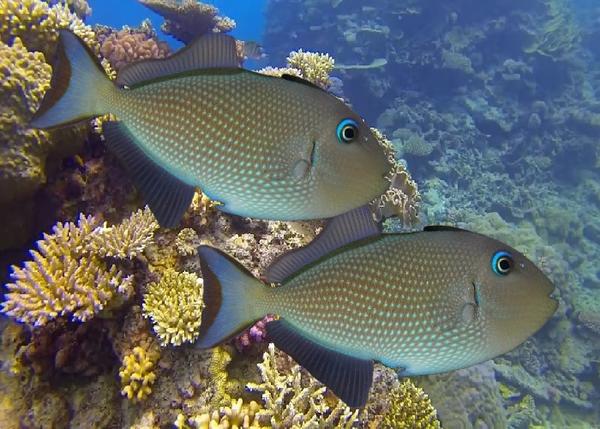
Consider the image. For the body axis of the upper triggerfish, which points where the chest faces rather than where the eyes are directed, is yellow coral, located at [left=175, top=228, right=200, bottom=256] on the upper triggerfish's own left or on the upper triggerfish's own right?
on the upper triggerfish's own left

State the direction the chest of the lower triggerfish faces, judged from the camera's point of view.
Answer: to the viewer's right

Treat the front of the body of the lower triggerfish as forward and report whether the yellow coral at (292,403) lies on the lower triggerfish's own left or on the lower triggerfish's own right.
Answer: on the lower triggerfish's own left

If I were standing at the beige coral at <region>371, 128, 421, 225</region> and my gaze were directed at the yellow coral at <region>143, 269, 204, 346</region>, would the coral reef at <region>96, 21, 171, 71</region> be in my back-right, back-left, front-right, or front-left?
front-right

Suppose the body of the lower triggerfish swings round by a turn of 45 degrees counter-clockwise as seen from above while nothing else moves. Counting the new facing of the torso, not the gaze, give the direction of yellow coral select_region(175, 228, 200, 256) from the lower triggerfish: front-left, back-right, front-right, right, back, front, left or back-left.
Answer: left

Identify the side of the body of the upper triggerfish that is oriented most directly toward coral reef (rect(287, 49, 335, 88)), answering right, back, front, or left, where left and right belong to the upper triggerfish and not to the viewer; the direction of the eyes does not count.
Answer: left

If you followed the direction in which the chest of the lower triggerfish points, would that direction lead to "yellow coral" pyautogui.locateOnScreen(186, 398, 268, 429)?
no

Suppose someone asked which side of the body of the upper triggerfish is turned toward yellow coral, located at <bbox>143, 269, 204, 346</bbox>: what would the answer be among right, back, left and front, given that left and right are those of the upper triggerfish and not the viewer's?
left

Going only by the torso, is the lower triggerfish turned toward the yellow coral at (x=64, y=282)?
no

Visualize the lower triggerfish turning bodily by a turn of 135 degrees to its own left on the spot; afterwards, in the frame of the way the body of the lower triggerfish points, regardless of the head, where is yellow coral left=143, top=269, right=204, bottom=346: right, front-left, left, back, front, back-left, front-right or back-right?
front

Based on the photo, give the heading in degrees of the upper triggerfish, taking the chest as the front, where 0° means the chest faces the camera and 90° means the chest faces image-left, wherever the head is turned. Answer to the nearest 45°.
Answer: approximately 270°

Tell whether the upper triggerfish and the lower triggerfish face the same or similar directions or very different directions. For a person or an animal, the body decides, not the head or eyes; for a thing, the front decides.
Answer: same or similar directions

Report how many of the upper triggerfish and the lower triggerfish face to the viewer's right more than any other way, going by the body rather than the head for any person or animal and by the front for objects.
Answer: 2
